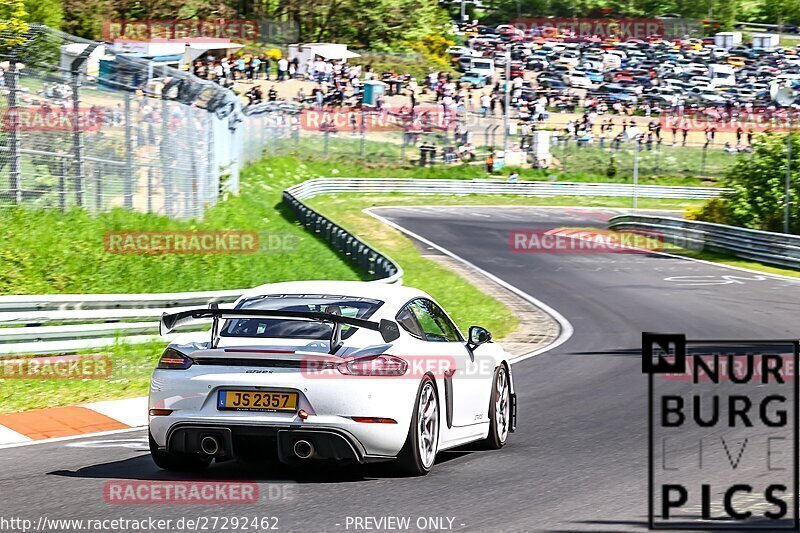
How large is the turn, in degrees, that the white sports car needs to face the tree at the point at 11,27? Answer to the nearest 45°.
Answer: approximately 45° to its left

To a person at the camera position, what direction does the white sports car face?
facing away from the viewer and to the right of the viewer

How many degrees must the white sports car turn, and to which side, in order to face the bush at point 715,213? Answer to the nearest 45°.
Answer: approximately 45° to its left

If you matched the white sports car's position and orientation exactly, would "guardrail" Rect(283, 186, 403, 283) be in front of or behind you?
in front

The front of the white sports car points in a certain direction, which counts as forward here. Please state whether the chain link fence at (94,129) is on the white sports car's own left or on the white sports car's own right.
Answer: on the white sports car's own left

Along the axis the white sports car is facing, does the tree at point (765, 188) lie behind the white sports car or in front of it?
in front

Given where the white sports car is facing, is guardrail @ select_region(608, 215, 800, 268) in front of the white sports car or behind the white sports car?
in front
